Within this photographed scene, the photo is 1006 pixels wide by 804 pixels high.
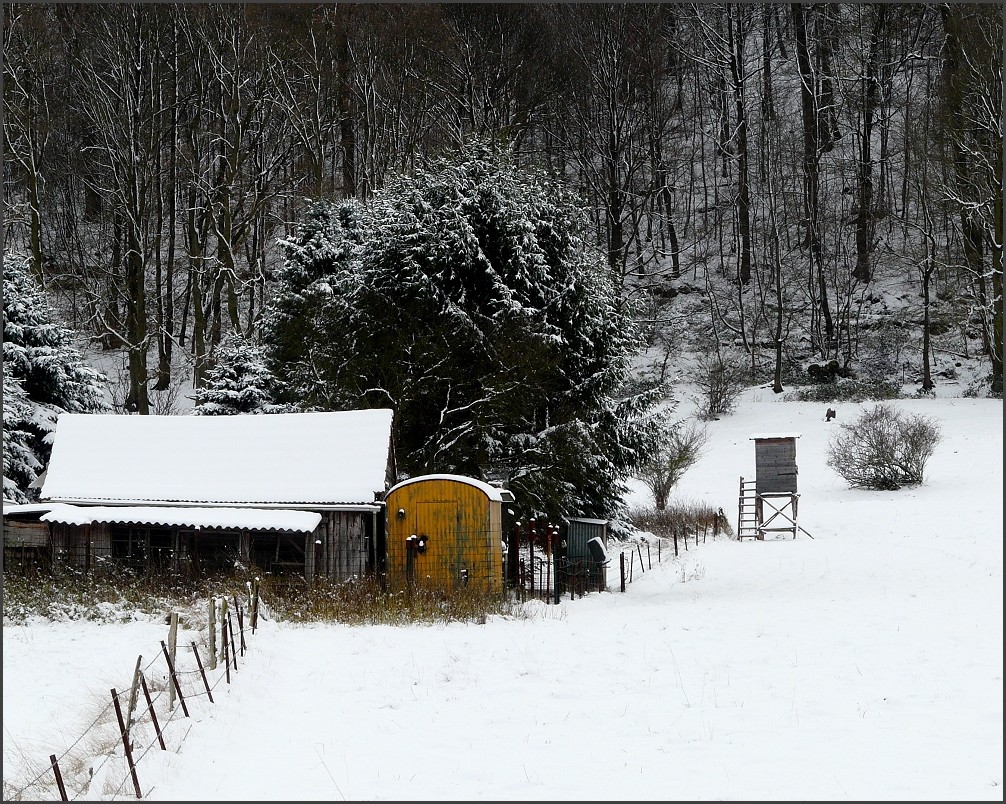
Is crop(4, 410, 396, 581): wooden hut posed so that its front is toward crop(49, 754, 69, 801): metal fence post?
yes

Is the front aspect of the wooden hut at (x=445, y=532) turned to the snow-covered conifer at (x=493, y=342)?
no

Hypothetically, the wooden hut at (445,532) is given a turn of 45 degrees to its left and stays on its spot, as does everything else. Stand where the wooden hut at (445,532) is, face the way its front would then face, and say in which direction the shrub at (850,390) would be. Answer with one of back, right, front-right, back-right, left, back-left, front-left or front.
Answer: left

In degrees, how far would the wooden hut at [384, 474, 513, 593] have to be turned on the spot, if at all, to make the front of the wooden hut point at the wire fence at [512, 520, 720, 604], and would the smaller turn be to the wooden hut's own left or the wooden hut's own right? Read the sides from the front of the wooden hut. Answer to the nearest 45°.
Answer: approximately 135° to the wooden hut's own left

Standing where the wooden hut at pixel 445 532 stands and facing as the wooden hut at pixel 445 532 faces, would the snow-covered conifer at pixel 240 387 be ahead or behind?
behind

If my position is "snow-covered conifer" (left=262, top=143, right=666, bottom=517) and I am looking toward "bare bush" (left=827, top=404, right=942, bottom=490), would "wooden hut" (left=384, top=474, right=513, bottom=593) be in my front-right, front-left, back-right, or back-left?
back-right

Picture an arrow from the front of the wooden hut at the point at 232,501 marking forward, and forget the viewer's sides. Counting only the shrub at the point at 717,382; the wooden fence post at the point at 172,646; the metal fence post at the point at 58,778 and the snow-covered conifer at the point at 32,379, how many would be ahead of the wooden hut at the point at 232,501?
2

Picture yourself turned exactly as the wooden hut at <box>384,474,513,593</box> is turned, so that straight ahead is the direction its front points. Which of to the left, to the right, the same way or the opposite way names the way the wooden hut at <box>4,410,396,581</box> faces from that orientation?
the same way

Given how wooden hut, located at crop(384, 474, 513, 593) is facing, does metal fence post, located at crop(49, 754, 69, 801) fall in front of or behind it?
in front

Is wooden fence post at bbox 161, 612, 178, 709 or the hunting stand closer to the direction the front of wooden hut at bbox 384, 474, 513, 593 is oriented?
the wooden fence post

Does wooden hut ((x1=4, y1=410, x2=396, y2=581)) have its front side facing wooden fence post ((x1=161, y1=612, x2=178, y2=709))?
yes

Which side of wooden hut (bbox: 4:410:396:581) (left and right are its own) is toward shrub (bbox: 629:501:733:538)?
left

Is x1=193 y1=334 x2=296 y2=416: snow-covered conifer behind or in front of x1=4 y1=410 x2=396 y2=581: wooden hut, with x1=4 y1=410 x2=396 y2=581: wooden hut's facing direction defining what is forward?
behind

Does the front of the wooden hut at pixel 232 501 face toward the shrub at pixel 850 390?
no

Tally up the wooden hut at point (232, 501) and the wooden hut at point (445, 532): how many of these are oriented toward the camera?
2

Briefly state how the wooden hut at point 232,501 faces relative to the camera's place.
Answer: facing the viewer
